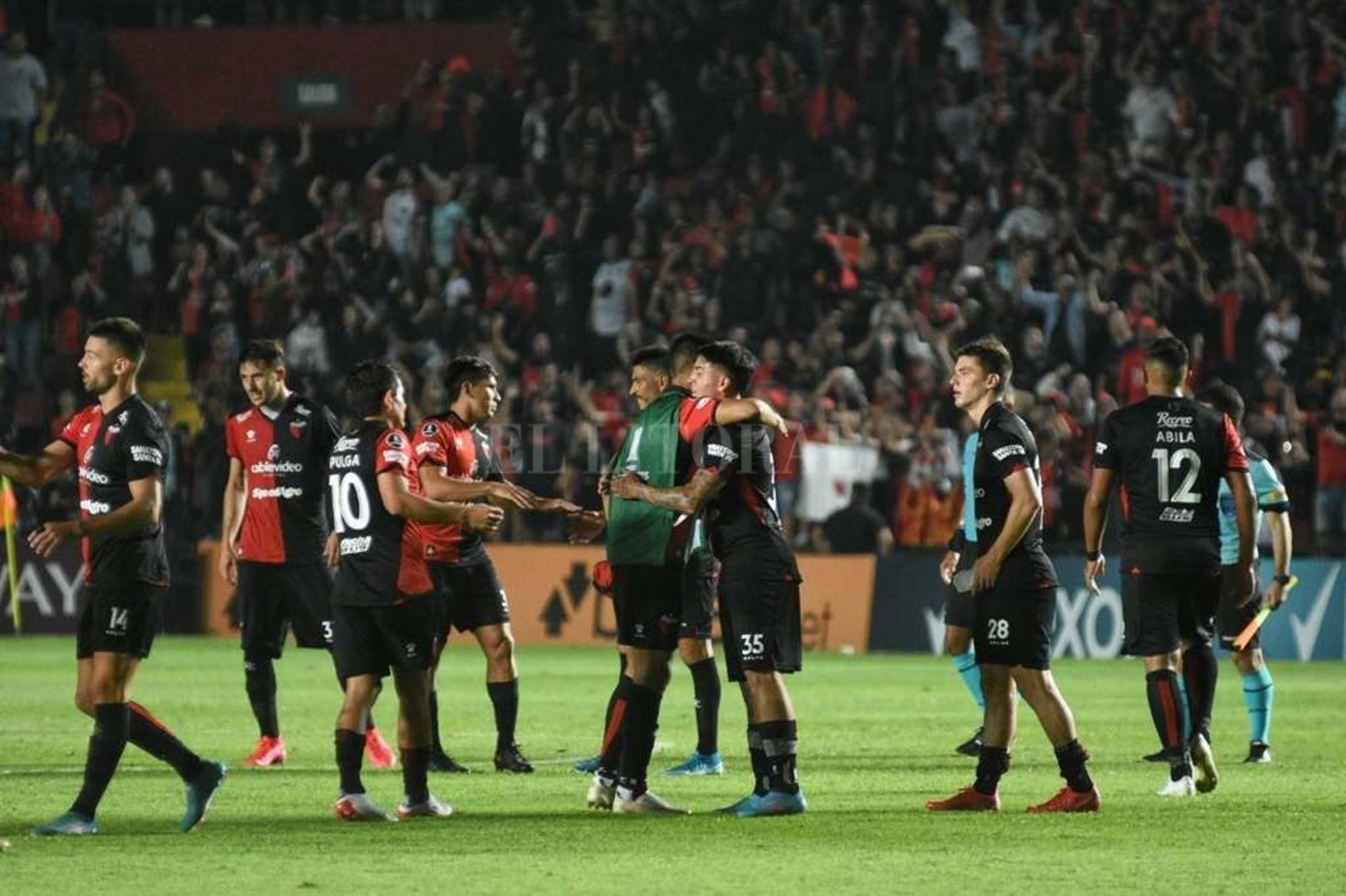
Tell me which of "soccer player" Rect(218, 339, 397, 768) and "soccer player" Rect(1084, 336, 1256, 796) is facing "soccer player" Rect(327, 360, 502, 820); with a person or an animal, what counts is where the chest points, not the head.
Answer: "soccer player" Rect(218, 339, 397, 768)

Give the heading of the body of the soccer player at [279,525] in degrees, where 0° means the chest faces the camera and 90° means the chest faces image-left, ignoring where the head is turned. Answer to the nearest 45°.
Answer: approximately 0°

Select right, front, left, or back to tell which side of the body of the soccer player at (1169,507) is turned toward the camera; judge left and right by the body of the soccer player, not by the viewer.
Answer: back

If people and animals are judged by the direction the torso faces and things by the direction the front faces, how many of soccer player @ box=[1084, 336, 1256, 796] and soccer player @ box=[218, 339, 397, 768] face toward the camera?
1

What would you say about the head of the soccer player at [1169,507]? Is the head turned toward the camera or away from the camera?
away from the camera
